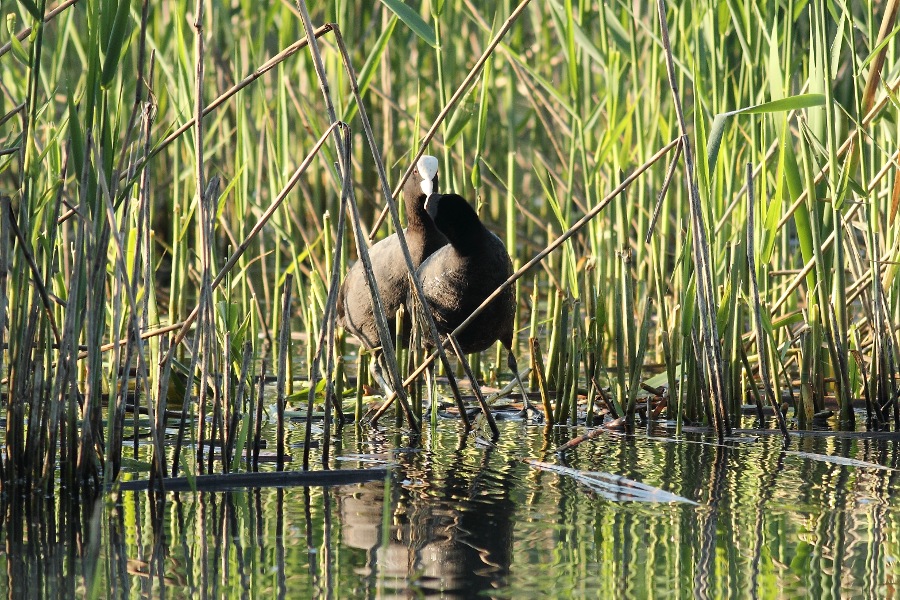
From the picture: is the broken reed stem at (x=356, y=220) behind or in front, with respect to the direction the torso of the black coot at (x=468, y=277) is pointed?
in front

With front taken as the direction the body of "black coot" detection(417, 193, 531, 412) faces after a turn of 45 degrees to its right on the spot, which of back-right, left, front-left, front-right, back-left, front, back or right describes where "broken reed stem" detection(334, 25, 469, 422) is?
left
